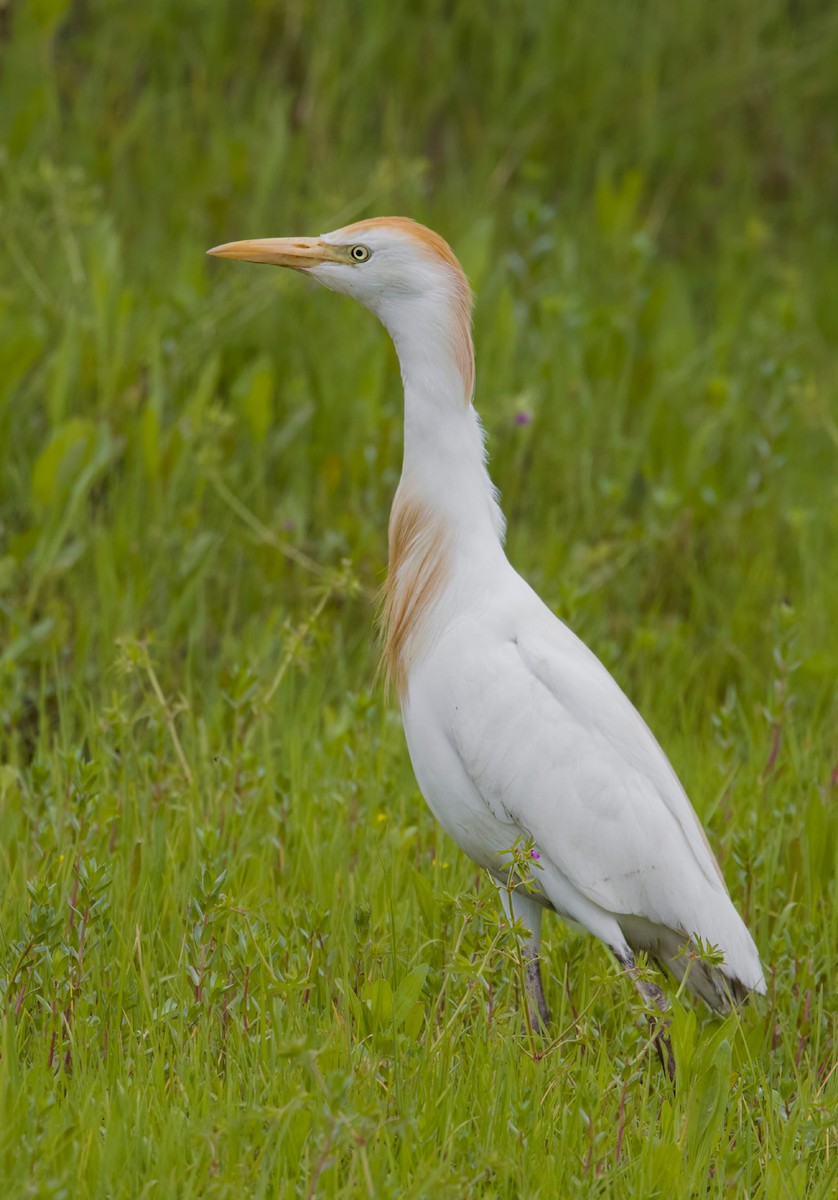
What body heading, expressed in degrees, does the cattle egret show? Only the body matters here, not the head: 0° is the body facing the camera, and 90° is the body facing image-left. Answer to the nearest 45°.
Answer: approximately 90°
